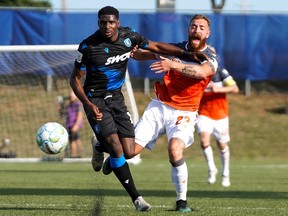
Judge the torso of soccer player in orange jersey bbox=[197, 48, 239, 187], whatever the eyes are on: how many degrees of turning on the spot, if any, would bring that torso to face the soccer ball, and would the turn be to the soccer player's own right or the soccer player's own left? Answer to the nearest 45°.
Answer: approximately 45° to the soccer player's own right

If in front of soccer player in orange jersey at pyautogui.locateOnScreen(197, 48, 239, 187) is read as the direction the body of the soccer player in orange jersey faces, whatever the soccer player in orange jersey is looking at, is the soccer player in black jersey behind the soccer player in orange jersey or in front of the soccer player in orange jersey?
in front

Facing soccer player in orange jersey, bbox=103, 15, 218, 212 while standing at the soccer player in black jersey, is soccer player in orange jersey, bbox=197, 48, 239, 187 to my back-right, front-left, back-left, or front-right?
front-left

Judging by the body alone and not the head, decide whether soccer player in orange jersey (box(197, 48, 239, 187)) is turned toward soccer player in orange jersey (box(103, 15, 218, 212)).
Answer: yes

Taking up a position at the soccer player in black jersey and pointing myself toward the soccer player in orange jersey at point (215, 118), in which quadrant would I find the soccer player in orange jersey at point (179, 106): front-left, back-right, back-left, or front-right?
front-right

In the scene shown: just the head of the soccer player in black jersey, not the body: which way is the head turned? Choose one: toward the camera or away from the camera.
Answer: toward the camera

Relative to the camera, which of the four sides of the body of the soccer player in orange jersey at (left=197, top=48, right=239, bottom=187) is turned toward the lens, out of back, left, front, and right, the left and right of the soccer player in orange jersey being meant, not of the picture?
front

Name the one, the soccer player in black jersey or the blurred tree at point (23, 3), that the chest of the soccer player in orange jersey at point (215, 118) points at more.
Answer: the soccer player in black jersey

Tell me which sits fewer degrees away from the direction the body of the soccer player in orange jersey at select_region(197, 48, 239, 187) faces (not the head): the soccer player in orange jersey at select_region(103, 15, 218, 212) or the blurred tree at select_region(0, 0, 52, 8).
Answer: the soccer player in orange jersey
